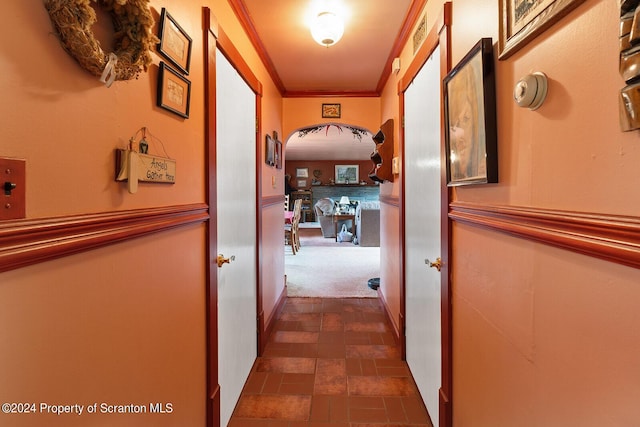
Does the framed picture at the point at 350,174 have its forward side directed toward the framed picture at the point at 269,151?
yes

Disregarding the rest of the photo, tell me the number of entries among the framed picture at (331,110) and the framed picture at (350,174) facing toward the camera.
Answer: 2

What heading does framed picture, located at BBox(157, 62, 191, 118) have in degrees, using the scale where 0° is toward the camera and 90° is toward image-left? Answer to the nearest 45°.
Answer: approximately 315°

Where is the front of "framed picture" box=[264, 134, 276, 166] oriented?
to the viewer's right

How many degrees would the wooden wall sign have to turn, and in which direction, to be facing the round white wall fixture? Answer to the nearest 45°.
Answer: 0° — it already faces it

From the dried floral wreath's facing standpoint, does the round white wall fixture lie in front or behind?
in front

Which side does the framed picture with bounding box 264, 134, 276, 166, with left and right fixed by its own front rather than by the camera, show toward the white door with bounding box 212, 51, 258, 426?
right

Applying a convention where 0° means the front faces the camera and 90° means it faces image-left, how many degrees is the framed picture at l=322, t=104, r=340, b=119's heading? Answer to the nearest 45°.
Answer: approximately 0°

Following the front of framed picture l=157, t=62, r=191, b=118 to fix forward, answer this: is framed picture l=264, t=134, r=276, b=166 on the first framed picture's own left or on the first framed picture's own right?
on the first framed picture's own left

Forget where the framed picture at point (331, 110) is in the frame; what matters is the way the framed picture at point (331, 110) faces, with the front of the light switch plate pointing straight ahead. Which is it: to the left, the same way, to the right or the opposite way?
to the right

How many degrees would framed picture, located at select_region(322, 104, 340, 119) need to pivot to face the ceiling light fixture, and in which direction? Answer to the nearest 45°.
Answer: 0° — it already faces it

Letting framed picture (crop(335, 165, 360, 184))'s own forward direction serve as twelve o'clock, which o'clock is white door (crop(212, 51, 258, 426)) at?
The white door is roughly at 12 o'clock from the framed picture.

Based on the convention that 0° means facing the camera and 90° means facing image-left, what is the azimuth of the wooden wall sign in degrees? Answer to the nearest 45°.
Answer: approximately 315°

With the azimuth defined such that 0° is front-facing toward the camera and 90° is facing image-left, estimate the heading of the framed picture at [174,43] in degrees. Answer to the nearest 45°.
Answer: approximately 315°

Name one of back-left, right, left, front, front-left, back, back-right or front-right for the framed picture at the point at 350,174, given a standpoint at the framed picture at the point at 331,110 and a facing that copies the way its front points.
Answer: back
